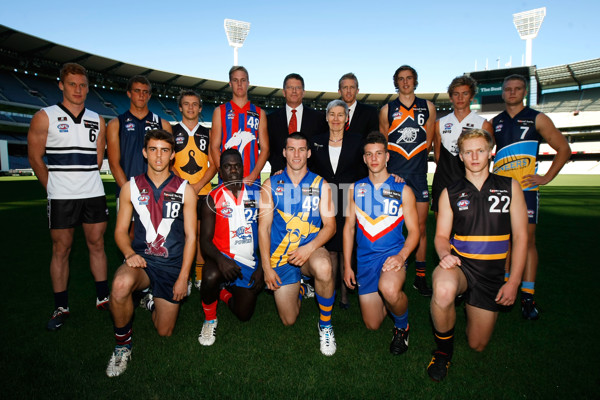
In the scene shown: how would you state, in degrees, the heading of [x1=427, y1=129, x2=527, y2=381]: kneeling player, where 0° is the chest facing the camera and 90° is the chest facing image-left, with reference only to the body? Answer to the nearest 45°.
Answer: approximately 0°

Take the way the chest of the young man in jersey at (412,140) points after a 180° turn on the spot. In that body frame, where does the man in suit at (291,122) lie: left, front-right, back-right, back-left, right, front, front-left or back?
left

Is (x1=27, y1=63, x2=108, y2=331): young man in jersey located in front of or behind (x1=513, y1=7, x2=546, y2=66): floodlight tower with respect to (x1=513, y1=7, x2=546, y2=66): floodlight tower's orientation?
in front

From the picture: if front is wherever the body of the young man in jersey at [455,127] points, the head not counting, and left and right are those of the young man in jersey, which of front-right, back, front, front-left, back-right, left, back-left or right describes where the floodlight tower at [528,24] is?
back

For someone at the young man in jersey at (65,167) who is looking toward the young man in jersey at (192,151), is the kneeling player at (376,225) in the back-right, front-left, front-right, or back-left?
front-right

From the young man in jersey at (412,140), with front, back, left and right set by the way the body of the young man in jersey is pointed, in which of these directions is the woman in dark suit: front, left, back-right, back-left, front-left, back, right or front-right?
front-right

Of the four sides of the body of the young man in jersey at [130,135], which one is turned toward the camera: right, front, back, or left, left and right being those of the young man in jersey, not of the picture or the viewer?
front

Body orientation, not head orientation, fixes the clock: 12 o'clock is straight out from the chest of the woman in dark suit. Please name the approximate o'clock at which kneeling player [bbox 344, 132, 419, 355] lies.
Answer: The kneeling player is roughly at 11 o'clock from the woman in dark suit.

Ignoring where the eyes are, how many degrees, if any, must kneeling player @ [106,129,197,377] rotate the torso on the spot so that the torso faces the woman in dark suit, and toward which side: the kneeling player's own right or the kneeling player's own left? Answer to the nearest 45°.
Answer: approximately 90° to the kneeling player's own left

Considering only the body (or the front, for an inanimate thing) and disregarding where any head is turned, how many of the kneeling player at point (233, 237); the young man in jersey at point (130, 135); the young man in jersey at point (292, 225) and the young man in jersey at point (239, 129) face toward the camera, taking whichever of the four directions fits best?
4

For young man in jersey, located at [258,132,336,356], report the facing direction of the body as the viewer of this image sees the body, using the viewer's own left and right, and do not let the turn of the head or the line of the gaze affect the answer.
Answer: facing the viewer

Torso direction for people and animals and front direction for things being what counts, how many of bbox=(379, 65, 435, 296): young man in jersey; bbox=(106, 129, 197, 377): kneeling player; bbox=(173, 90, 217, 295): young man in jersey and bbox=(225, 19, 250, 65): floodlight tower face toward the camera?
4

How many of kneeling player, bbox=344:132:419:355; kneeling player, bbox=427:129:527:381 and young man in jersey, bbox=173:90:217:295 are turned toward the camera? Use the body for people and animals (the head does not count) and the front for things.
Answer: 3

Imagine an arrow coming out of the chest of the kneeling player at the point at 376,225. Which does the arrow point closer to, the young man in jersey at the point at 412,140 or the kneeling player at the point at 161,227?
the kneeling player

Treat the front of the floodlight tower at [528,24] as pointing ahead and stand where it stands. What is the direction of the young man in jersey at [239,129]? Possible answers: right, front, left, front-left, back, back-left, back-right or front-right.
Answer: front-left

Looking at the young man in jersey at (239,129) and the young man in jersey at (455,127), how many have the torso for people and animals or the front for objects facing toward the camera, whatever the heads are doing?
2
